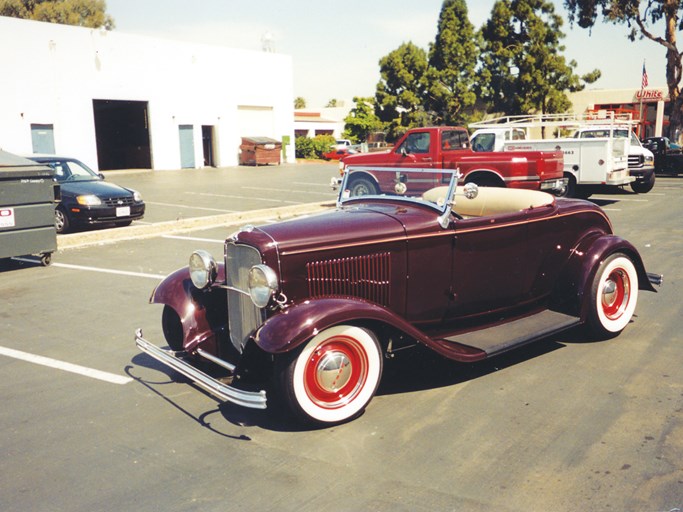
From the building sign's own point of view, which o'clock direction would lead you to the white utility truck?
The white utility truck is roughly at 12 o'clock from the building sign.

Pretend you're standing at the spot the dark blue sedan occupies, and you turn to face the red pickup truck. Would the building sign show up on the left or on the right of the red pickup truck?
left

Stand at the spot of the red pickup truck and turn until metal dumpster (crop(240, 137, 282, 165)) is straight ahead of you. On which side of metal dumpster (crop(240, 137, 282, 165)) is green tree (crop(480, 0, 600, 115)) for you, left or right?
right

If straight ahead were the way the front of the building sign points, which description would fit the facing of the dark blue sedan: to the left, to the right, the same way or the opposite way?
to the left

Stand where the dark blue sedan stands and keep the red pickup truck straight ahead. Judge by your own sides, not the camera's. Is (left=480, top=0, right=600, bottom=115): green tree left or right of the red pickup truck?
left

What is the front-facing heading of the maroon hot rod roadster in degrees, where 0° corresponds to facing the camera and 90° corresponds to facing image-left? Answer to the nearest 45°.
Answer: approximately 45°

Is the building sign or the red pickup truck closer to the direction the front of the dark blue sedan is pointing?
the red pickup truck

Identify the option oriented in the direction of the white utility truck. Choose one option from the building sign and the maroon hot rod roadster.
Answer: the building sign

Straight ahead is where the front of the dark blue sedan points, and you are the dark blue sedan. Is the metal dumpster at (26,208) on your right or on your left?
on your right

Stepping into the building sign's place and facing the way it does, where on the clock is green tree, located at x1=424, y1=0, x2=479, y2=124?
The green tree is roughly at 2 o'clock from the building sign.

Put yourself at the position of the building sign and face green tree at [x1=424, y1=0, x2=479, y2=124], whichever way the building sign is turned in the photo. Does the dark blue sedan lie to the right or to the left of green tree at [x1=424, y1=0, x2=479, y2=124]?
left
